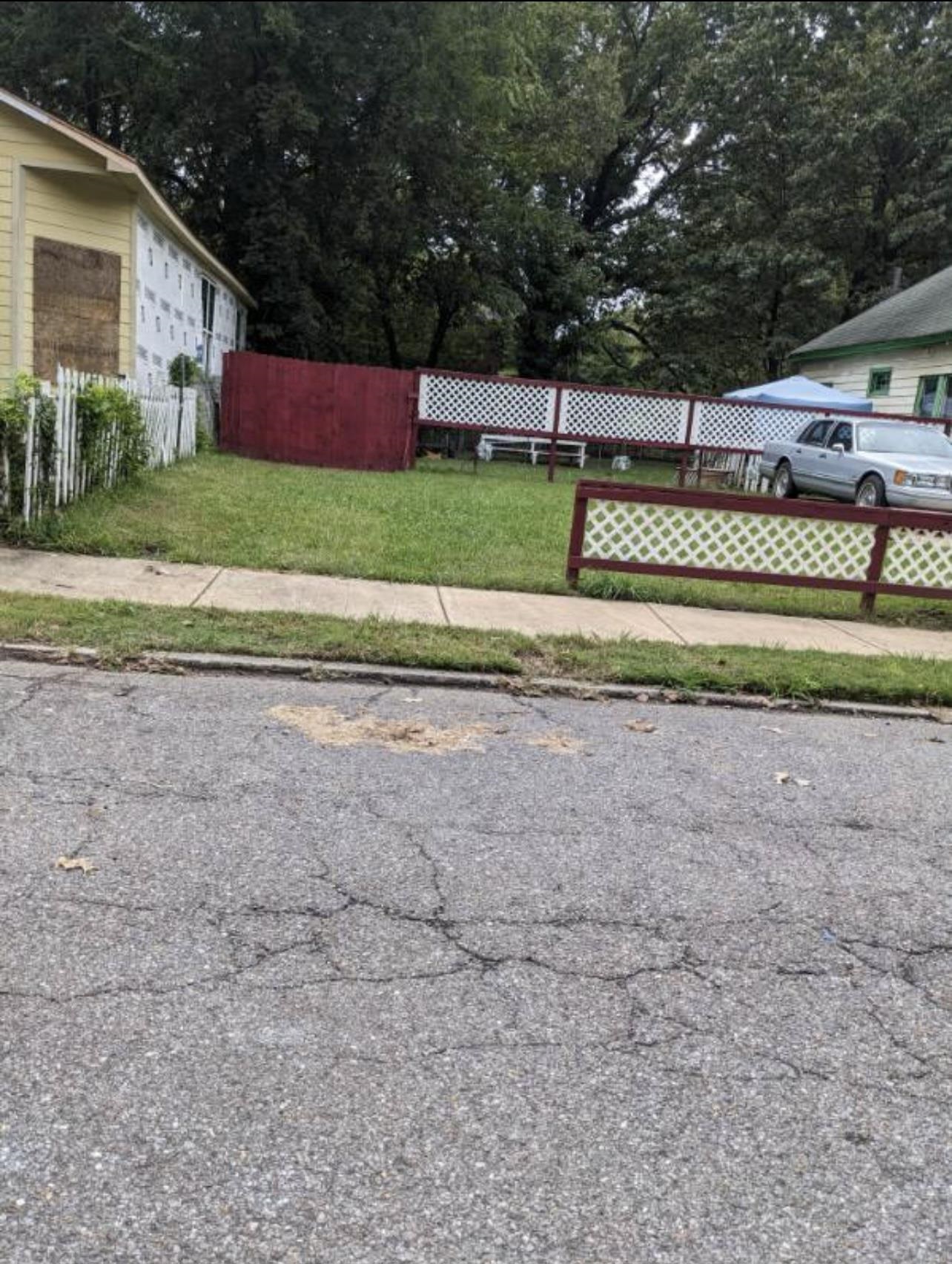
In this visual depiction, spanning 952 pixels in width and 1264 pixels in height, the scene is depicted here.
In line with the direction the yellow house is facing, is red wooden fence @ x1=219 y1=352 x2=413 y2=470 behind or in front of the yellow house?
behind

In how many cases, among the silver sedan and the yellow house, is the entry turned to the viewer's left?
0

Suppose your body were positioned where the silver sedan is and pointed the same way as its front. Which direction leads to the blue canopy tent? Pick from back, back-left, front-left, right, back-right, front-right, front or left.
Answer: back-left

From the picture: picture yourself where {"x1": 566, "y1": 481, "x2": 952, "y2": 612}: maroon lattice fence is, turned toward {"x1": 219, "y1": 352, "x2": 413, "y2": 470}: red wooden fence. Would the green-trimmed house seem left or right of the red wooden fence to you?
right

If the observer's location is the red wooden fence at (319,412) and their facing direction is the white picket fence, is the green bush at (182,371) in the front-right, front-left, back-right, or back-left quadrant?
front-right

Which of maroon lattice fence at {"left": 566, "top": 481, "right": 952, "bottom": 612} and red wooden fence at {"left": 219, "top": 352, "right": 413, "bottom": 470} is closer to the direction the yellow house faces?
the maroon lattice fence

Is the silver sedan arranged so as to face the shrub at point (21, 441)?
no

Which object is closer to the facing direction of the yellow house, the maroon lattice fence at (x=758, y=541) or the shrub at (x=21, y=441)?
the shrub

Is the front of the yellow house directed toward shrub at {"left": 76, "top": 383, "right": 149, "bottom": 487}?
yes

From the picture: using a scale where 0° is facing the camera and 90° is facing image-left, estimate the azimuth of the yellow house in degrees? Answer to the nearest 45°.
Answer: approximately 0°

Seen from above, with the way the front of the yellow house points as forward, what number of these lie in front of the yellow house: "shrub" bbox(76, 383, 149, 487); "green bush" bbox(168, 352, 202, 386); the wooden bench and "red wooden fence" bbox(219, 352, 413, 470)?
1

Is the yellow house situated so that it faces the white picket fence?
yes

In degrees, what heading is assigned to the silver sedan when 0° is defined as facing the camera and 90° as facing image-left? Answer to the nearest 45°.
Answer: approximately 315°

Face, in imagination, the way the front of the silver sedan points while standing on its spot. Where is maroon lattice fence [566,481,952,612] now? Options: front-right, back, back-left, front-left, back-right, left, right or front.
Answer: front-right
